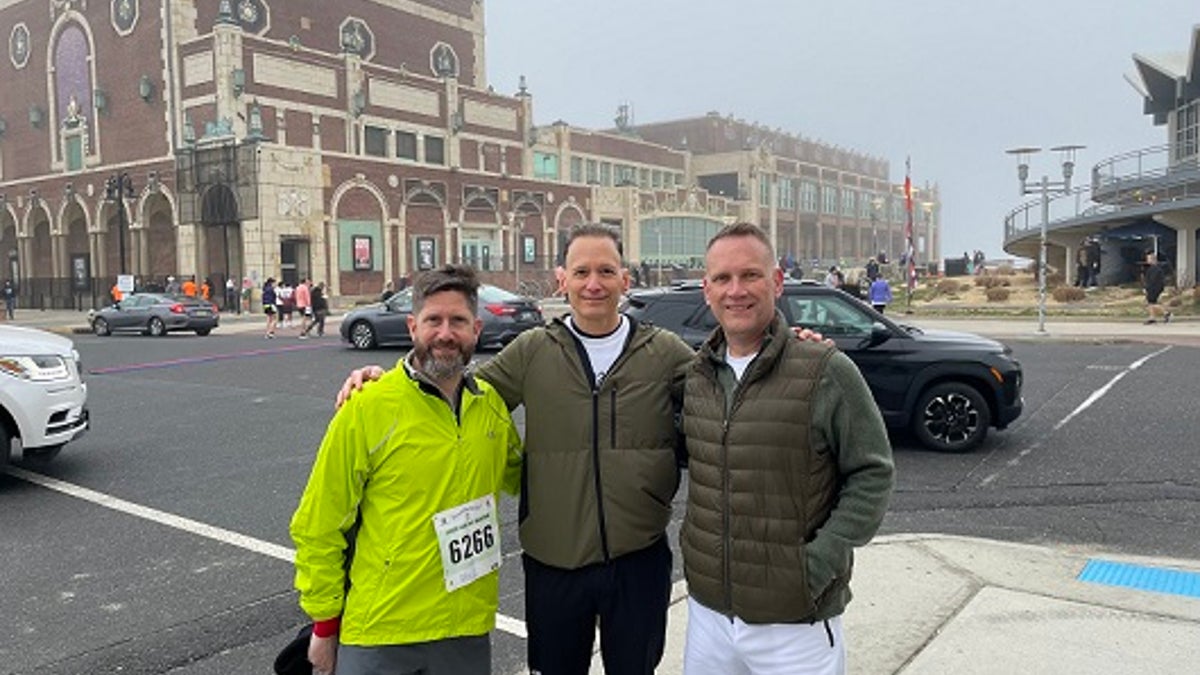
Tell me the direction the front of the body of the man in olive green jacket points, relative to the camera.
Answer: toward the camera

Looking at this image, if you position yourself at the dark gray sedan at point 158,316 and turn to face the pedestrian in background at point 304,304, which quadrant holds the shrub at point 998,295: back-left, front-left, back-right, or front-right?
front-left

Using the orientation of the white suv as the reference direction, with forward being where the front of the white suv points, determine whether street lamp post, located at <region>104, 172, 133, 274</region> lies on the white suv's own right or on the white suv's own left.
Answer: on the white suv's own left

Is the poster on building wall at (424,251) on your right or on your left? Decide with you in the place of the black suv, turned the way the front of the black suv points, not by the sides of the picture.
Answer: on your left

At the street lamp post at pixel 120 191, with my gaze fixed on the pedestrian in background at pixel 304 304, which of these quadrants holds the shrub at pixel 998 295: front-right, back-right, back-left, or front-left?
front-left

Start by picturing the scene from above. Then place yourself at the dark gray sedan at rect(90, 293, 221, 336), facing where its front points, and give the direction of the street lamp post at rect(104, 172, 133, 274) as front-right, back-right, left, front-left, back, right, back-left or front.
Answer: front-right

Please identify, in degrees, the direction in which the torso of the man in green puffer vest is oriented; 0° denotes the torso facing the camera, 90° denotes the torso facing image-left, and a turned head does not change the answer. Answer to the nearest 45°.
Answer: approximately 45°

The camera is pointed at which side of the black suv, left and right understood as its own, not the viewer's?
right

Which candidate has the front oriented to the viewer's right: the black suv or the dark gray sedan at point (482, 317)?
the black suv

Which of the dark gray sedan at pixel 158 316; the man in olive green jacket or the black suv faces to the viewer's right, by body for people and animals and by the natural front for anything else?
the black suv

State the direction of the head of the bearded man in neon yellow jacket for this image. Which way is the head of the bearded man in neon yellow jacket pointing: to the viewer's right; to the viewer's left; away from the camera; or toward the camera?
toward the camera

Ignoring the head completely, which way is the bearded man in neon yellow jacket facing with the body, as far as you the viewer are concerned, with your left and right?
facing the viewer and to the right of the viewer

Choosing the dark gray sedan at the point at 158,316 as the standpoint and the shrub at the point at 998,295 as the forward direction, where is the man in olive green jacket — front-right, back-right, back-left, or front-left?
front-right

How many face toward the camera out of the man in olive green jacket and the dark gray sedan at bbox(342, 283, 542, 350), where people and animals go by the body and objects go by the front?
1

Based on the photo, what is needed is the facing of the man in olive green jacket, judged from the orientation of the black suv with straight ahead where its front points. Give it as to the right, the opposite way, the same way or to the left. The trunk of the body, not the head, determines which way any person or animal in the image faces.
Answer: to the right

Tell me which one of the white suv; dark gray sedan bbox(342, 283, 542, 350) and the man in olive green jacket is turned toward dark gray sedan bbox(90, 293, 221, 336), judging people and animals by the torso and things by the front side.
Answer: dark gray sedan bbox(342, 283, 542, 350)

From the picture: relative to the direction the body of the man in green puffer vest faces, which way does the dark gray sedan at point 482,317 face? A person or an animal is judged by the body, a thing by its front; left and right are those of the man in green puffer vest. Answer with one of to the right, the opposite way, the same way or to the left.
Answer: to the right

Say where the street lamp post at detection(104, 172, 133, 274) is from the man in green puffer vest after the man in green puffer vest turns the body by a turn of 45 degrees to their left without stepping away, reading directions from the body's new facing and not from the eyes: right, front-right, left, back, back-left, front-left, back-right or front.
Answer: back-right
